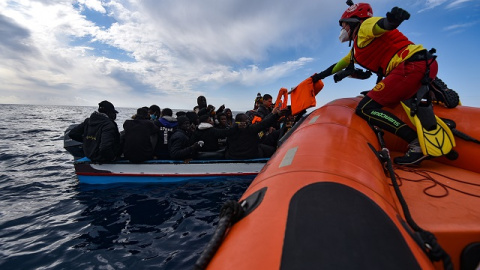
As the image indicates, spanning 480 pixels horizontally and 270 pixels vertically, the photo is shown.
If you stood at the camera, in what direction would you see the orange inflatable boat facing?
facing away from the viewer

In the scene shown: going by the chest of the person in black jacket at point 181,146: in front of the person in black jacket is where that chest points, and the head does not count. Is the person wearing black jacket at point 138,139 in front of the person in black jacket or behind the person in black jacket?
behind

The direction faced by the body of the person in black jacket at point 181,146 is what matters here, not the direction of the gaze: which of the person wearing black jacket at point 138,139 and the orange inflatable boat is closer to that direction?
the orange inflatable boat

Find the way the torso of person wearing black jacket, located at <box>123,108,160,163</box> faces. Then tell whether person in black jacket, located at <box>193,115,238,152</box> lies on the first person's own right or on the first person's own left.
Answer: on the first person's own right

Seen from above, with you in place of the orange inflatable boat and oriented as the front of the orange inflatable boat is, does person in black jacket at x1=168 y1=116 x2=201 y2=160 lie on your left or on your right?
on your left

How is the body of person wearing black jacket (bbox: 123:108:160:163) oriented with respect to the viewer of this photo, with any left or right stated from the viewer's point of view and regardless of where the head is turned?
facing away from the viewer

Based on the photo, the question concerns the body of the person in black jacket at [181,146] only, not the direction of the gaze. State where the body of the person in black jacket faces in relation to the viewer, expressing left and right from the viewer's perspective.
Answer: facing to the right of the viewer

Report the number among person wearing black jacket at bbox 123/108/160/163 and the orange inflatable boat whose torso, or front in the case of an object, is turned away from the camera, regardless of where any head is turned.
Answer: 2

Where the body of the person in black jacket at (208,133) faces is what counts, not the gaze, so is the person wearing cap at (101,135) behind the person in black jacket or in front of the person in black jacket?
behind

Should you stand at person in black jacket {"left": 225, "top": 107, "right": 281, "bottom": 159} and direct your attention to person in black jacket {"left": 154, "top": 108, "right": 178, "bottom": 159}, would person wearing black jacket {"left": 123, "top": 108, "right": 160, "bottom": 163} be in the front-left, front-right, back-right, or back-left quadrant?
front-left
